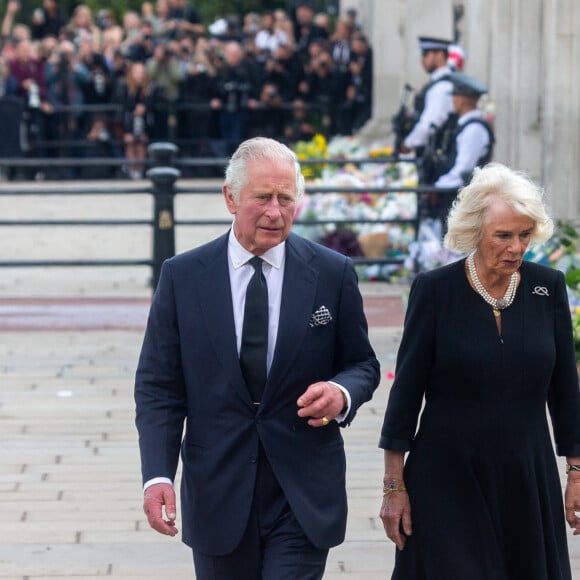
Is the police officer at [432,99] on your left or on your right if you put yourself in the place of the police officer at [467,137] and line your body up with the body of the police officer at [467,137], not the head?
on your right

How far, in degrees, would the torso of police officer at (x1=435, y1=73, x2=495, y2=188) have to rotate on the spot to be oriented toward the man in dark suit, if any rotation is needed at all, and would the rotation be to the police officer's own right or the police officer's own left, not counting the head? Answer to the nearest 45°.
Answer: approximately 90° to the police officer's own left

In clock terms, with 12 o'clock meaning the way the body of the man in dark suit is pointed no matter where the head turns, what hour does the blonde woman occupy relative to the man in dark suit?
The blonde woman is roughly at 9 o'clock from the man in dark suit.

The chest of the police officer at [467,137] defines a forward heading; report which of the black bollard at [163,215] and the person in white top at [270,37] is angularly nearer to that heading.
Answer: the black bollard

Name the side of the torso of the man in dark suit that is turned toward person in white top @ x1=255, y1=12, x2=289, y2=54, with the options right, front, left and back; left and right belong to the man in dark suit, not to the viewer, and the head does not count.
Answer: back

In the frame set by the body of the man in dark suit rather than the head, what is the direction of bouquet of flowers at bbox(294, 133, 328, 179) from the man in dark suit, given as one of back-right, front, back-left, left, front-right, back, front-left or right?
back

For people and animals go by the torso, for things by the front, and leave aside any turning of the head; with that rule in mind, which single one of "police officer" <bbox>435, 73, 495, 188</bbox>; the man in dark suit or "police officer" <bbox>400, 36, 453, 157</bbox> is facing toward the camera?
the man in dark suit

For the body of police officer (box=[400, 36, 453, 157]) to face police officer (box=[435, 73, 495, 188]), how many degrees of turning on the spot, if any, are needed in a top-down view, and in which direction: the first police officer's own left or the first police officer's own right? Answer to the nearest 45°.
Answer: approximately 90° to the first police officer's own left

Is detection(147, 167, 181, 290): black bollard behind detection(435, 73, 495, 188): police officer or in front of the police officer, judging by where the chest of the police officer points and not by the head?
in front

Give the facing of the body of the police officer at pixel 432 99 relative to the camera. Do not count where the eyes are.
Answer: to the viewer's left

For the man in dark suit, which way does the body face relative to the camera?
toward the camera

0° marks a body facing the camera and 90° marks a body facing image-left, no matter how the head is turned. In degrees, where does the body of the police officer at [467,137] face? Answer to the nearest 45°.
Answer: approximately 90°

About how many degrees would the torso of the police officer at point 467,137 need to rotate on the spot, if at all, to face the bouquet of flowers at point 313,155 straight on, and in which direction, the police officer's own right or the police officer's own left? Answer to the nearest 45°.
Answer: approximately 45° to the police officer's own right

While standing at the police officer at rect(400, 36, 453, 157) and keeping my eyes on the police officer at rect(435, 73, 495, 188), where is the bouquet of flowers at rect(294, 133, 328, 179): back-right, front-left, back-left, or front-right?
back-right

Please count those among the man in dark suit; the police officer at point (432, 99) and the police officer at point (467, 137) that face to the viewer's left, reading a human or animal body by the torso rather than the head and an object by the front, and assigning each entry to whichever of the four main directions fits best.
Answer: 2
